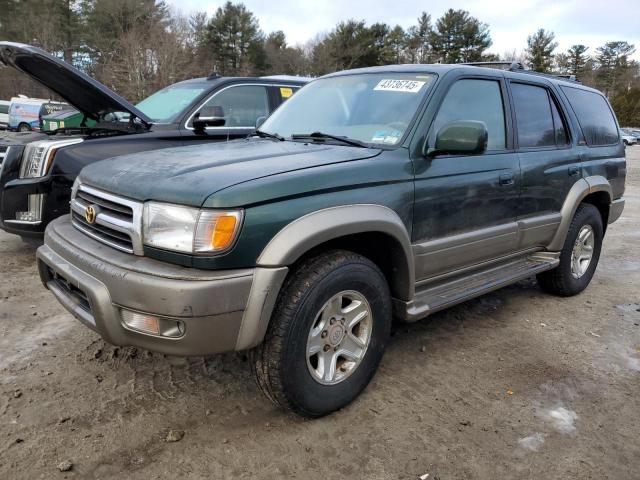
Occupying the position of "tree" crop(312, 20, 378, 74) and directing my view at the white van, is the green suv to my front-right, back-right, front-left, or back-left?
front-left

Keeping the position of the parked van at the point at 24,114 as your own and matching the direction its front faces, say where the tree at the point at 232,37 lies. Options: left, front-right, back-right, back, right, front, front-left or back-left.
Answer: back-right

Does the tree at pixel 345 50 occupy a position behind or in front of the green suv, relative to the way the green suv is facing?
behind

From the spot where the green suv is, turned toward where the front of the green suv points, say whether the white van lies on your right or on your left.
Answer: on your right

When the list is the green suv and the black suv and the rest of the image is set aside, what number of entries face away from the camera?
0

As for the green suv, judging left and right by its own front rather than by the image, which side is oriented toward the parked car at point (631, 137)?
back

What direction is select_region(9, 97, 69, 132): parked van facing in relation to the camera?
to the viewer's left

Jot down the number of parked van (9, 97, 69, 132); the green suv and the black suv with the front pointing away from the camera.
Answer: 0

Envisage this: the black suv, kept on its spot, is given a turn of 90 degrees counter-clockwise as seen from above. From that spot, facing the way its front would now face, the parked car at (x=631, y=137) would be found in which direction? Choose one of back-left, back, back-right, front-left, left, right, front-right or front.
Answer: left

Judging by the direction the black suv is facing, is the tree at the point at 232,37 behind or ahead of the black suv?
behind

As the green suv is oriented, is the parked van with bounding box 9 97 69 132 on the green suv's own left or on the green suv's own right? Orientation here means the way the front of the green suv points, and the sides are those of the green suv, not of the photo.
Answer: on the green suv's own right

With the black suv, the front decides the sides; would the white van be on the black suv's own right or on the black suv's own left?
on the black suv's own right

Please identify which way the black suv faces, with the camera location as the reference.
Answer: facing the viewer and to the left of the viewer

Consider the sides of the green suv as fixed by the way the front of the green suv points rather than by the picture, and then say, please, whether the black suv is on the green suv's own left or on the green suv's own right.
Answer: on the green suv's own right

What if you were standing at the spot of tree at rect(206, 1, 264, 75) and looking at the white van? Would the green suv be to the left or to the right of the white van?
left
